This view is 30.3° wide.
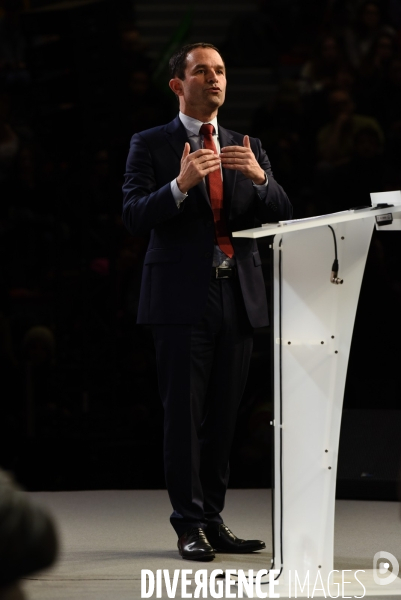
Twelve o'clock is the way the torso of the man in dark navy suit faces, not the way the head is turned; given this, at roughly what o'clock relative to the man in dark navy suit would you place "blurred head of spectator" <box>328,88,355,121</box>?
The blurred head of spectator is roughly at 8 o'clock from the man in dark navy suit.

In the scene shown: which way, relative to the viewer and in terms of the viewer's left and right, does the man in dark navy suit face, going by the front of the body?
facing the viewer and to the right of the viewer

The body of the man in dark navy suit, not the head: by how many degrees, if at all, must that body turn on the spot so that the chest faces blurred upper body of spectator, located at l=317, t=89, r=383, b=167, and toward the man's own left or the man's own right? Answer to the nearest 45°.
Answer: approximately 135° to the man's own left

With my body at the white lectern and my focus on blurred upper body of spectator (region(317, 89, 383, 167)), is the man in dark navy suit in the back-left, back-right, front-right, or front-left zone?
front-left

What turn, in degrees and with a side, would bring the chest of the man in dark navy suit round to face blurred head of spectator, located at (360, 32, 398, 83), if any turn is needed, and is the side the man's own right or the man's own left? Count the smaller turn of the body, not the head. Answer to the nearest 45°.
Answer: approximately 135° to the man's own left
